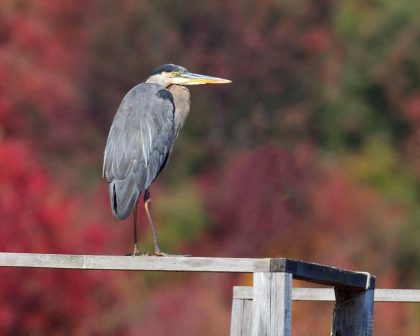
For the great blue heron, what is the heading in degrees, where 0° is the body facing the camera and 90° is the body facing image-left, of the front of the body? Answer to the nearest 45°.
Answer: approximately 270°
